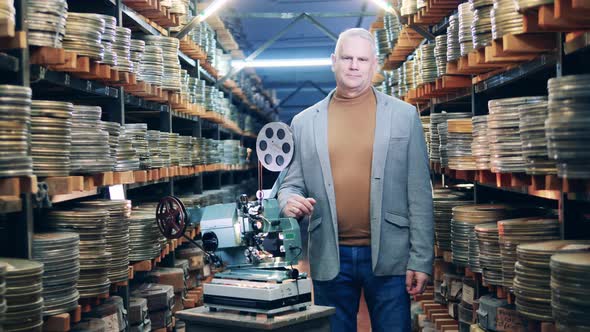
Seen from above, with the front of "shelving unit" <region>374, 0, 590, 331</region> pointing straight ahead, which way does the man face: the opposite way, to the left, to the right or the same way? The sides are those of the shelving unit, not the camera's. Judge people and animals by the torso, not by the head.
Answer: to the left

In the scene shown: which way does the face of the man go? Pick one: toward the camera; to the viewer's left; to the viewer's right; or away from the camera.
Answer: toward the camera

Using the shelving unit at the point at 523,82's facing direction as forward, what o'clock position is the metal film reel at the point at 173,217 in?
The metal film reel is roughly at 11 o'clock from the shelving unit.

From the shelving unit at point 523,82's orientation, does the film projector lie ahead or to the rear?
ahead

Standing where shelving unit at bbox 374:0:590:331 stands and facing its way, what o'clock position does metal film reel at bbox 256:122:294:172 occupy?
The metal film reel is roughly at 11 o'clock from the shelving unit.

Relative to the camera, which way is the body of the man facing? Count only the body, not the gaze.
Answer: toward the camera

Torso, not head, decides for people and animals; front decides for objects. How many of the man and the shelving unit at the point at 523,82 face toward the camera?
1

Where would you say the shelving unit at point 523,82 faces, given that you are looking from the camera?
facing to the left of the viewer

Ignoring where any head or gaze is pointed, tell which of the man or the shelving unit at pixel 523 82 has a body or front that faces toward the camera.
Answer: the man

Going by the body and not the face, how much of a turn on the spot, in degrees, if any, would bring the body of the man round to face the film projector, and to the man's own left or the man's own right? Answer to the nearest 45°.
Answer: approximately 45° to the man's own right

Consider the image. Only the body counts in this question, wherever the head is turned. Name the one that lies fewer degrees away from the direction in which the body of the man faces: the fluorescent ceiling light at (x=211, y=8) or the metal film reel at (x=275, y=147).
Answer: the metal film reel

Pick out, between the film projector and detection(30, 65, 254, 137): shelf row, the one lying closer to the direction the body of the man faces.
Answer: the film projector

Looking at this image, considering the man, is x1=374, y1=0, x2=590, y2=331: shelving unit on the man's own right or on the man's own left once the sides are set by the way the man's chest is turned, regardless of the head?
on the man's own left

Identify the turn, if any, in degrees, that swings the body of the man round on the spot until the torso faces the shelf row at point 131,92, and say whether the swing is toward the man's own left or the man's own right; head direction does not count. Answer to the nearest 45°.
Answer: approximately 135° to the man's own right

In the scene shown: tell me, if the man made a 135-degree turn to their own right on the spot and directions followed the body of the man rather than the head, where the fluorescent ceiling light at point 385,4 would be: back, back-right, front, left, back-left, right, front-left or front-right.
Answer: front-right
